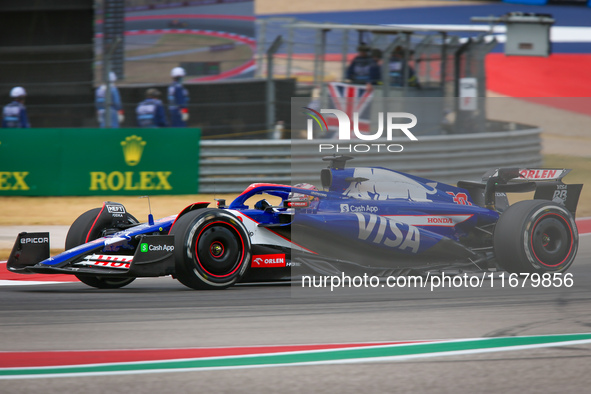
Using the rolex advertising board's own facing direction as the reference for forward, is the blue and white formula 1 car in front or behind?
in front

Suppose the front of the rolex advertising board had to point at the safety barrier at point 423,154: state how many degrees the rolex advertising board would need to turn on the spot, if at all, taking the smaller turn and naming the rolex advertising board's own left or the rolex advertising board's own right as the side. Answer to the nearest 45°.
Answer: approximately 90° to the rolex advertising board's own left

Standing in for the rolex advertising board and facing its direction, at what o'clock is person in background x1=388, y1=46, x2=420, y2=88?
The person in background is roughly at 7 o'clock from the rolex advertising board.

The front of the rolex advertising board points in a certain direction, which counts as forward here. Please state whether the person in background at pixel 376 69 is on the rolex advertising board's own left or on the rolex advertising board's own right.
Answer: on the rolex advertising board's own left

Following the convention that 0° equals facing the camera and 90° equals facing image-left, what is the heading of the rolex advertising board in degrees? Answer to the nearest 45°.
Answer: approximately 0°
